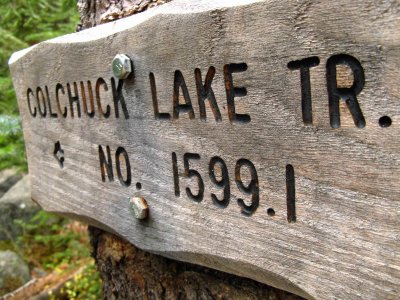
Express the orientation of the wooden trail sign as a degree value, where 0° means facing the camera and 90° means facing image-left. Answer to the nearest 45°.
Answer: approximately 45°
